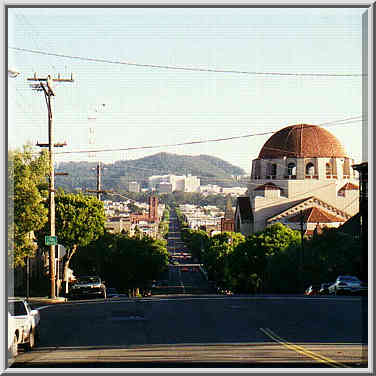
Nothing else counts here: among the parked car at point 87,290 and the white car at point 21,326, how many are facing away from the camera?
0

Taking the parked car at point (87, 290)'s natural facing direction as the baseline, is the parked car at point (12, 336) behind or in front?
in front

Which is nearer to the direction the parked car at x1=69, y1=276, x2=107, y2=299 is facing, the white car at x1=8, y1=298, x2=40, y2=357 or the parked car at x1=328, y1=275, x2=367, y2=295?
the white car

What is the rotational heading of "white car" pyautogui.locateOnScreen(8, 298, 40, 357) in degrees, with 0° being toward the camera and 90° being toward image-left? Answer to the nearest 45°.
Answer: approximately 45°

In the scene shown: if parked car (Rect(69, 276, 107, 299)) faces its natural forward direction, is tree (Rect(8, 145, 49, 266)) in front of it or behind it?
in front

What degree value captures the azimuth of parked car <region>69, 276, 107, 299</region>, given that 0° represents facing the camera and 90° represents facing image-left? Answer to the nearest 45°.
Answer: approximately 0°

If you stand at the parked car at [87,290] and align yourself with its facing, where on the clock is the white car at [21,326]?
The white car is roughly at 12 o'clock from the parked car.

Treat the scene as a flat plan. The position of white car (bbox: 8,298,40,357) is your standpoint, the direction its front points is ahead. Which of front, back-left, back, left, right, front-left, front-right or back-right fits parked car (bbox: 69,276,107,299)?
back-right
